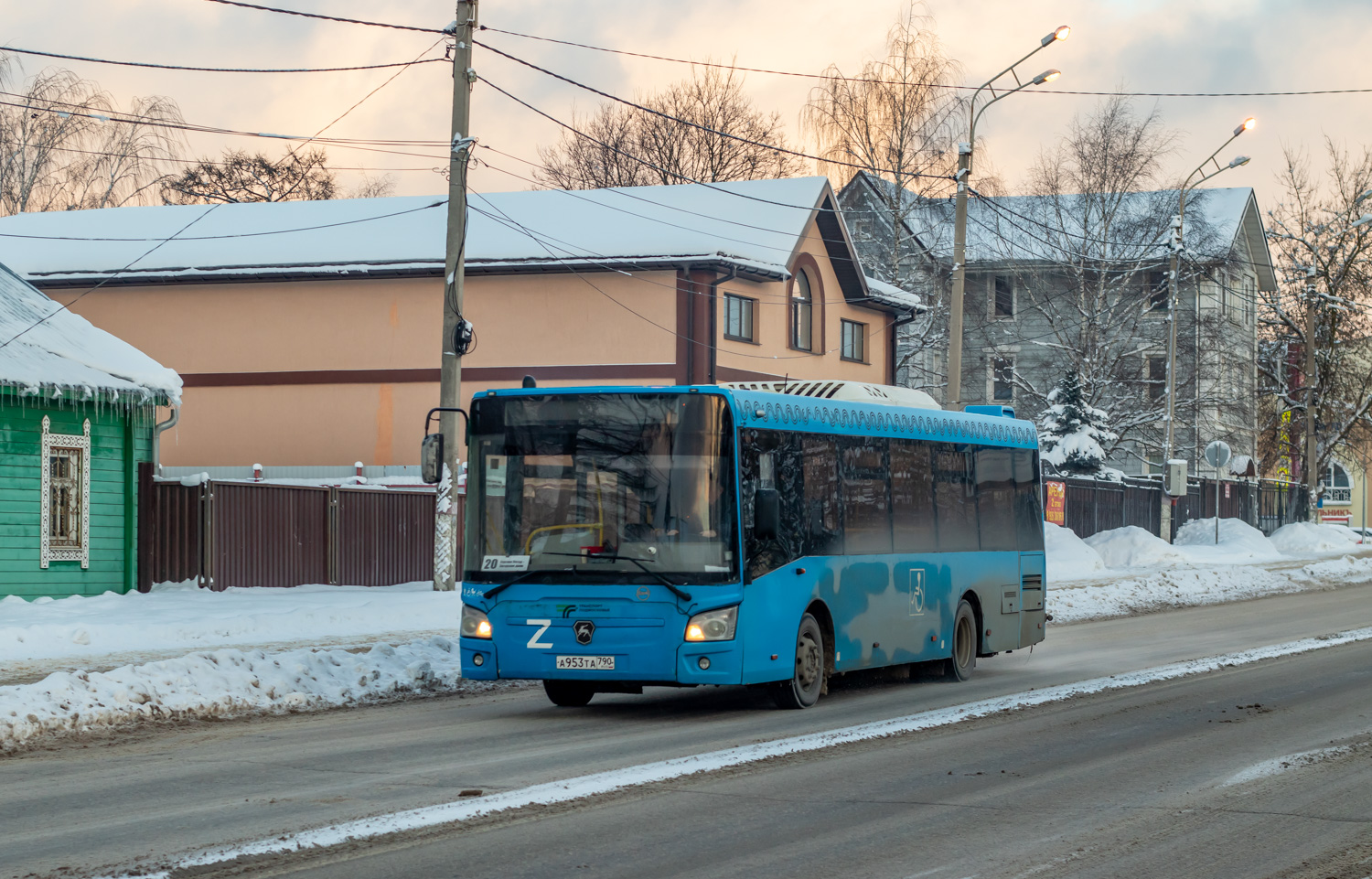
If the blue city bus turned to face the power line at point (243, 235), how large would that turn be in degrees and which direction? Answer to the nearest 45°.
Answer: approximately 90° to its right

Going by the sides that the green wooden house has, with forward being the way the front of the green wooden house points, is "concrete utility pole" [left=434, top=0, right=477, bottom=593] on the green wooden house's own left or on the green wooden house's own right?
on the green wooden house's own left

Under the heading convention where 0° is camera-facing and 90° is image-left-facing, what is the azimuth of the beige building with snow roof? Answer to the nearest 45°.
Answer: approximately 315°

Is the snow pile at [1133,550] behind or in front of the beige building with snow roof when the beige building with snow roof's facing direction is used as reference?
in front

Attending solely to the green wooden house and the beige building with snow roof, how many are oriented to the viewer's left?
0

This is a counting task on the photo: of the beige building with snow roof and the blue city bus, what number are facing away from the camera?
0

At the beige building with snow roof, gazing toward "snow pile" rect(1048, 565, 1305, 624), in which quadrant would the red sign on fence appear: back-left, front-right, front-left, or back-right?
front-left

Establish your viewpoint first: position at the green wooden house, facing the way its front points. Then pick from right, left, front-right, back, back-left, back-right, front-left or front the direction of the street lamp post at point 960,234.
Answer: left

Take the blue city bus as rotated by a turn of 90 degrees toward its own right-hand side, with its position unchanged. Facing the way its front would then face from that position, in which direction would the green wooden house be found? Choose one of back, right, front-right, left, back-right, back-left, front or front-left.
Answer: front

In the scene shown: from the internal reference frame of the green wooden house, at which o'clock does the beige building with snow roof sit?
The beige building with snow roof is roughly at 7 o'clock from the green wooden house.

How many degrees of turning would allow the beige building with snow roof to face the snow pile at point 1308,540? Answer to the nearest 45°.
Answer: approximately 45° to its left

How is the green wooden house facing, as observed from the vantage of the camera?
facing the viewer

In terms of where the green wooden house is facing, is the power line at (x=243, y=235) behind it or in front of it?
behind

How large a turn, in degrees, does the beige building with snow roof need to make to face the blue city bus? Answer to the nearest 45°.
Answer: approximately 45° to its right

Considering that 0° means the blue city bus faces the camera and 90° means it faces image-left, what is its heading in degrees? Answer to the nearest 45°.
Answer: approximately 45°

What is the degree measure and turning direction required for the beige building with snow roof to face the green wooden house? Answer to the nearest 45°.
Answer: approximately 45° to its right

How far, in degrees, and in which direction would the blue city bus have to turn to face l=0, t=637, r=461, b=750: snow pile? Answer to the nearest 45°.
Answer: approximately 45° to its right

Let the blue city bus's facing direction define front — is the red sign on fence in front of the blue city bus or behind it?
behind
